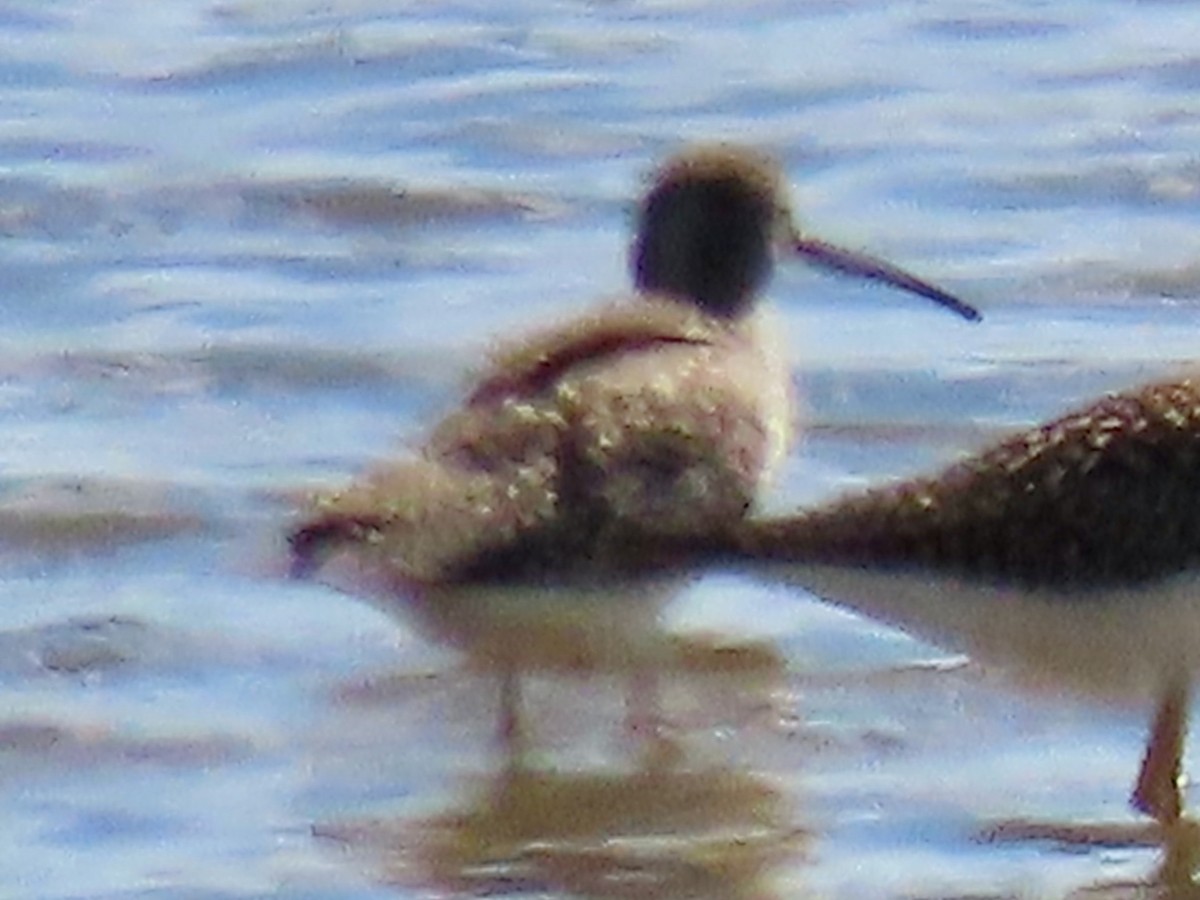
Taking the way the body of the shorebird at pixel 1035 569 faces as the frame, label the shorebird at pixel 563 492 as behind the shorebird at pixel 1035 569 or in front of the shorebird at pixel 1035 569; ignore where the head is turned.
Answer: behind

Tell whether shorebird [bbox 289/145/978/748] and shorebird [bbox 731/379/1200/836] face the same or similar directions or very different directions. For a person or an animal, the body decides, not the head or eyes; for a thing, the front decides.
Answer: same or similar directions

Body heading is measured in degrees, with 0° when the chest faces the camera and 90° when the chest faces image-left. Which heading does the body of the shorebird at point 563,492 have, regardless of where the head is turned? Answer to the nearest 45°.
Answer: approximately 270°

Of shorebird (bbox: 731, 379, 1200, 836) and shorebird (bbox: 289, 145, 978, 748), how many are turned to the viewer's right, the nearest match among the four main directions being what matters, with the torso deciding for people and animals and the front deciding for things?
2

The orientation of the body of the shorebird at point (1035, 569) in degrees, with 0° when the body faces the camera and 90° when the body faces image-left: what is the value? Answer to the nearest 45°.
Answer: approximately 270°
